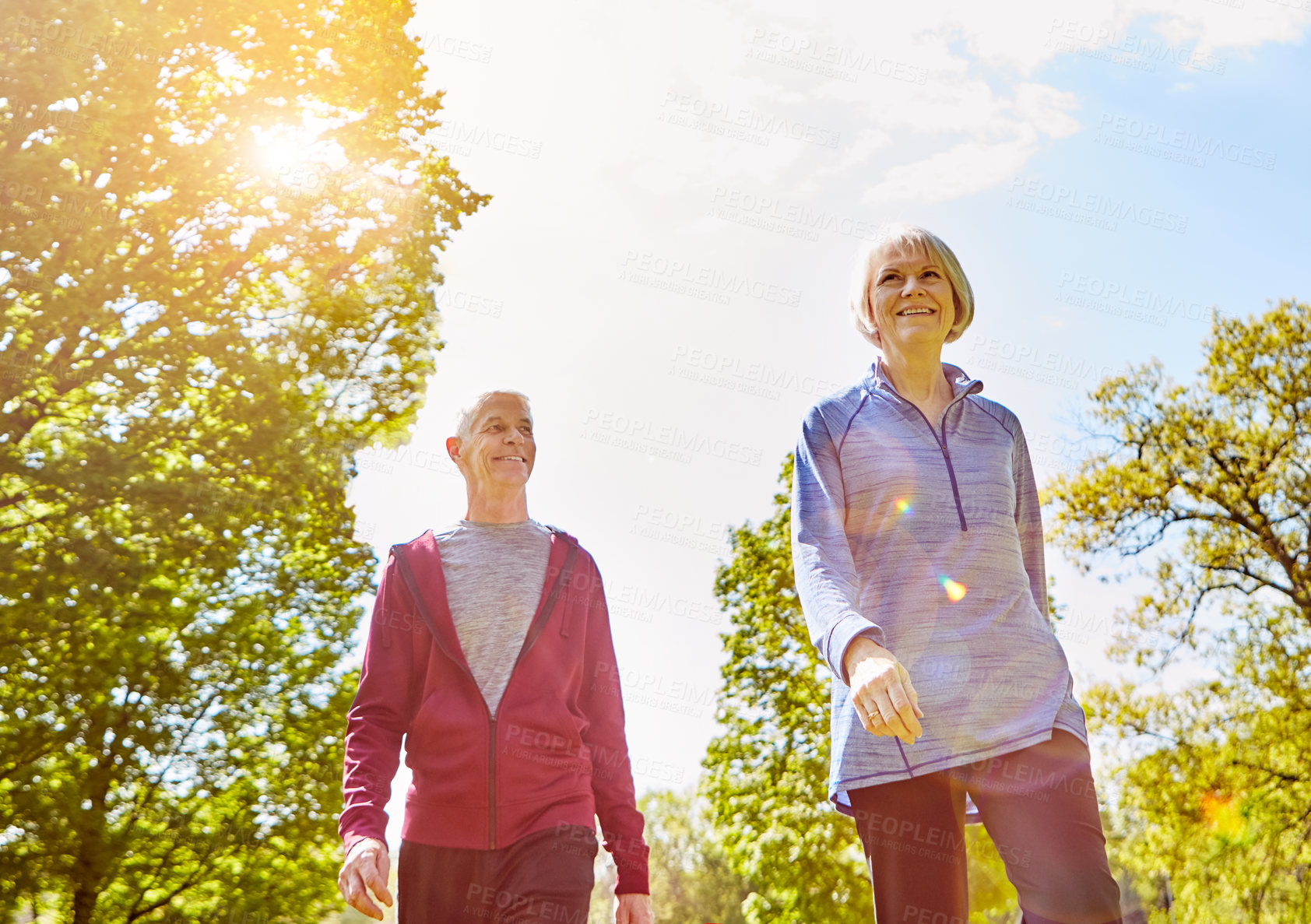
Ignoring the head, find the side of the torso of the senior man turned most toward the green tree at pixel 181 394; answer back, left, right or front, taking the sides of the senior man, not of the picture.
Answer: back

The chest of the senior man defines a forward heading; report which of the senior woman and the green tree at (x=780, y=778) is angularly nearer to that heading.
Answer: the senior woman

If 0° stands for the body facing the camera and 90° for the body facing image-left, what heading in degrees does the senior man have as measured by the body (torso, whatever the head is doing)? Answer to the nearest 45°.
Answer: approximately 0°

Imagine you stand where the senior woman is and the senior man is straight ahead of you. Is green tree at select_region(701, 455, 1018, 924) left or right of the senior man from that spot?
right

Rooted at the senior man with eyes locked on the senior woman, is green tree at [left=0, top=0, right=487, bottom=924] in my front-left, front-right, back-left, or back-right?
back-left

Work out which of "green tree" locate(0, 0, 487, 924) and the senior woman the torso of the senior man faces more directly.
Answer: the senior woman

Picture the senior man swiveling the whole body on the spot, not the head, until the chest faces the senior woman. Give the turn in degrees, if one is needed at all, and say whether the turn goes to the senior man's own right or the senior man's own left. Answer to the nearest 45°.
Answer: approximately 45° to the senior man's own left

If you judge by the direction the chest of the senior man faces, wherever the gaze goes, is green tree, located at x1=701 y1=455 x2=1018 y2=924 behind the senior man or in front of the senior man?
behind

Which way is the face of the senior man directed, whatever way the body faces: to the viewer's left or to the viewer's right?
to the viewer's right
